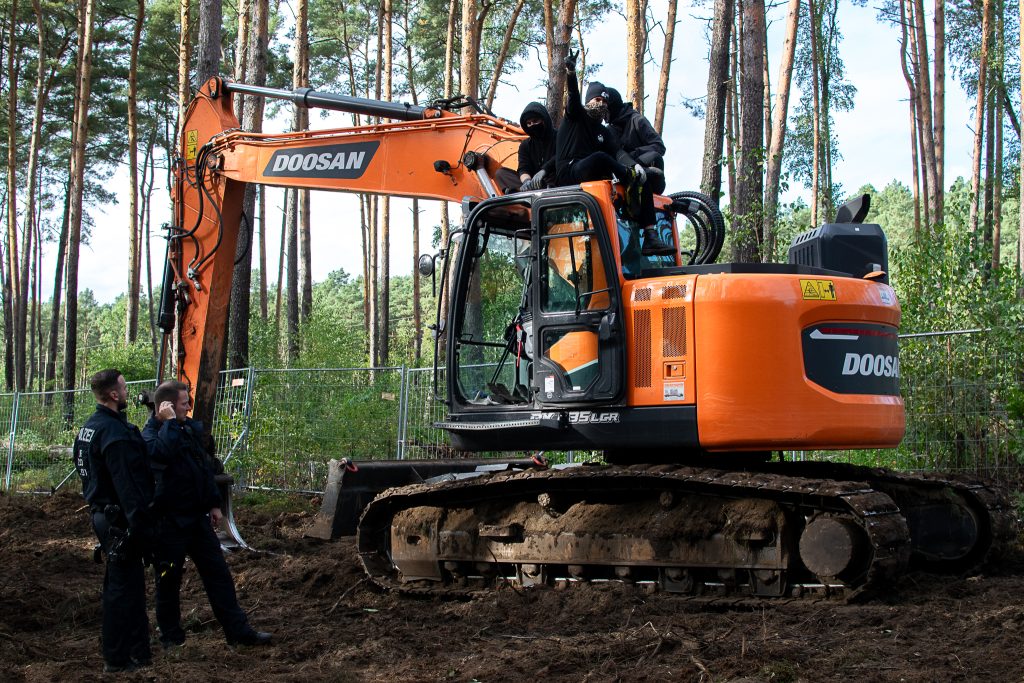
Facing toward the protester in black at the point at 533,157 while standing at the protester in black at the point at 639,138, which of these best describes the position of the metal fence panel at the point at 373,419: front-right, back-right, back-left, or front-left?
front-right

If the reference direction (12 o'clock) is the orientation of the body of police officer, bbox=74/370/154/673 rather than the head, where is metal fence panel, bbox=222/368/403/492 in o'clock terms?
The metal fence panel is roughly at 11 o'clock from the police officer.

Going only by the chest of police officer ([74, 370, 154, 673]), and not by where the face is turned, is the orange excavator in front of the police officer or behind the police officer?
in front

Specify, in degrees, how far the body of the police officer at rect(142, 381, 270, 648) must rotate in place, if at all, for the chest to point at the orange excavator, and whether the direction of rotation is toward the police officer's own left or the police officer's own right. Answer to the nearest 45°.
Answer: approximately 45° to the police officer's own left

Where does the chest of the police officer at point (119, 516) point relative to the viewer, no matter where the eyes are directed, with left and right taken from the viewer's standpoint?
facing away from the viewer and to the right of the viewer

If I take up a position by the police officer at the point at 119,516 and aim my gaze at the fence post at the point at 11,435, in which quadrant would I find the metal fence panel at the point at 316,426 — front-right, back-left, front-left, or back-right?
front-right

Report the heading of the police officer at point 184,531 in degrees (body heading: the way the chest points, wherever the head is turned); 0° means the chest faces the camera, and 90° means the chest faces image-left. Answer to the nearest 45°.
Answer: approximately 315°

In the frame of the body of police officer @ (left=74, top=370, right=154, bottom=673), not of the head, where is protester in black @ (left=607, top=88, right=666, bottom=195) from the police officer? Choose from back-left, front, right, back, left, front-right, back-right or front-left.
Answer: front-right

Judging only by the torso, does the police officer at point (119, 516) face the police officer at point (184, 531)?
yes

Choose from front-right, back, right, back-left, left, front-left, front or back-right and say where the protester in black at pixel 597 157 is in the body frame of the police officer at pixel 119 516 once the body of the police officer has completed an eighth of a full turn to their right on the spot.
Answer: front

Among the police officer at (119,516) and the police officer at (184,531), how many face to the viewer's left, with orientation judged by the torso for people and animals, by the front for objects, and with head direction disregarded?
0
